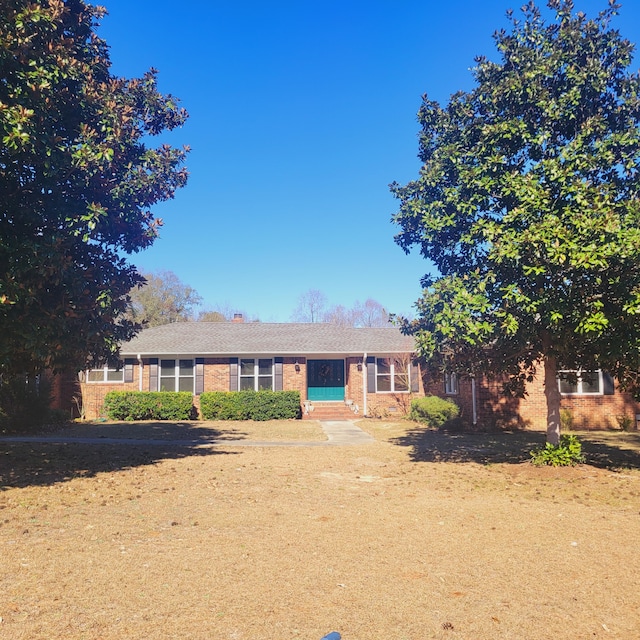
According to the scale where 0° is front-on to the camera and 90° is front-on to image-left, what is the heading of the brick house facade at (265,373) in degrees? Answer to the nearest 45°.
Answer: approximately 0°

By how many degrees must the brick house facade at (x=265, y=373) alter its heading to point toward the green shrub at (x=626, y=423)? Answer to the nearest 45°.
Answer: approximately 90° to its left

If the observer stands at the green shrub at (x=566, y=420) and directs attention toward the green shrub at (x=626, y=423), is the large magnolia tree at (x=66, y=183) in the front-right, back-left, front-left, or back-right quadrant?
back-right

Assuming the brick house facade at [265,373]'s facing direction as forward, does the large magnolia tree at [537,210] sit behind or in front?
in front

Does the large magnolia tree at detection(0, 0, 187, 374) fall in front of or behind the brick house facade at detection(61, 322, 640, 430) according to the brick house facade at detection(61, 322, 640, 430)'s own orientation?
in front

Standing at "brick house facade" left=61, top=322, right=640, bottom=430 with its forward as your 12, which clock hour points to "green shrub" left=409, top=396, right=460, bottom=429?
The green shrub is roughly at 10 o'clock from the brick house facade.

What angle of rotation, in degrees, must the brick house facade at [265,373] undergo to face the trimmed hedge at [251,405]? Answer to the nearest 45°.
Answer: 0° — it already faces it

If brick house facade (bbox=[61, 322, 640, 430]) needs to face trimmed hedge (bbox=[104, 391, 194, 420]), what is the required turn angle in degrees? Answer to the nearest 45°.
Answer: approximately 90° to its right

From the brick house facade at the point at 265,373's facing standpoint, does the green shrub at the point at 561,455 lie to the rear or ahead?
ahead
